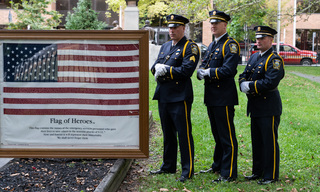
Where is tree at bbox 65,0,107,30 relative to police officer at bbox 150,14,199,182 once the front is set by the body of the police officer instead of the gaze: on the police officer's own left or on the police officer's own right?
on the police officer's own right

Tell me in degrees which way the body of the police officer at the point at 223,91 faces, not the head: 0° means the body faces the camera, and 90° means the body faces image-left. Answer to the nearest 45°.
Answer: approximately 45°

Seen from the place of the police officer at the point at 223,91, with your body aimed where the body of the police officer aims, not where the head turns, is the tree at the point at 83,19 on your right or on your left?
on your right

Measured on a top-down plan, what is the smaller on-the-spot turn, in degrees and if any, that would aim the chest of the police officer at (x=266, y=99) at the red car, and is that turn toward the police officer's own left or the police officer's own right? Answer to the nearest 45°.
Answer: approximately 135° to the police officer's own right

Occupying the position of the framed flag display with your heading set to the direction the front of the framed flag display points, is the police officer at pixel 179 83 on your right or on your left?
on your left

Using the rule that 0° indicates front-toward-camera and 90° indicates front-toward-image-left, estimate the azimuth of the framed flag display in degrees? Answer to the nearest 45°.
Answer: approximately 0°

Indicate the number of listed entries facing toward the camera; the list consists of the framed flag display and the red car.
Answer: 1

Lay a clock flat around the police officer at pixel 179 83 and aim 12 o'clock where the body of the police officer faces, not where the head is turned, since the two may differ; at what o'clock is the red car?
The red car is roughly at 5 o'clock from the police officer.
